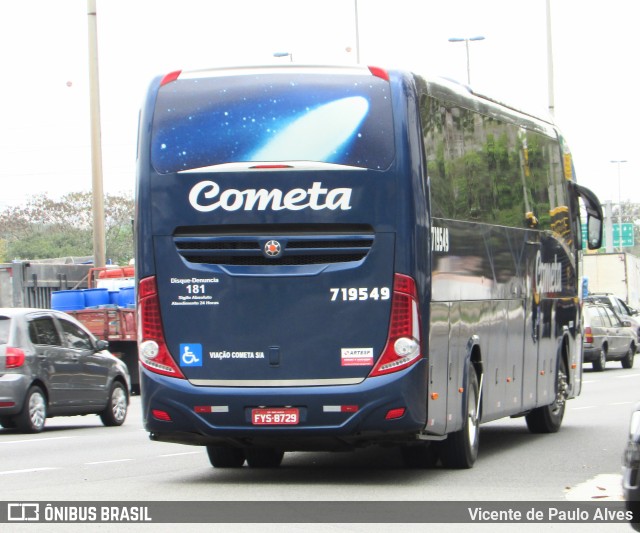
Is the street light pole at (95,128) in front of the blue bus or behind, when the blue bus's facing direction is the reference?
in front

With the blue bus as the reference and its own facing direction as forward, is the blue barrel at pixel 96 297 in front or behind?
in front

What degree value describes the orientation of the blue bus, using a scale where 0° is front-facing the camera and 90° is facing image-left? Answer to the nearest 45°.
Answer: approximately 180°

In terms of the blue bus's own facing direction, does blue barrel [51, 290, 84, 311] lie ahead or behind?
ahead
